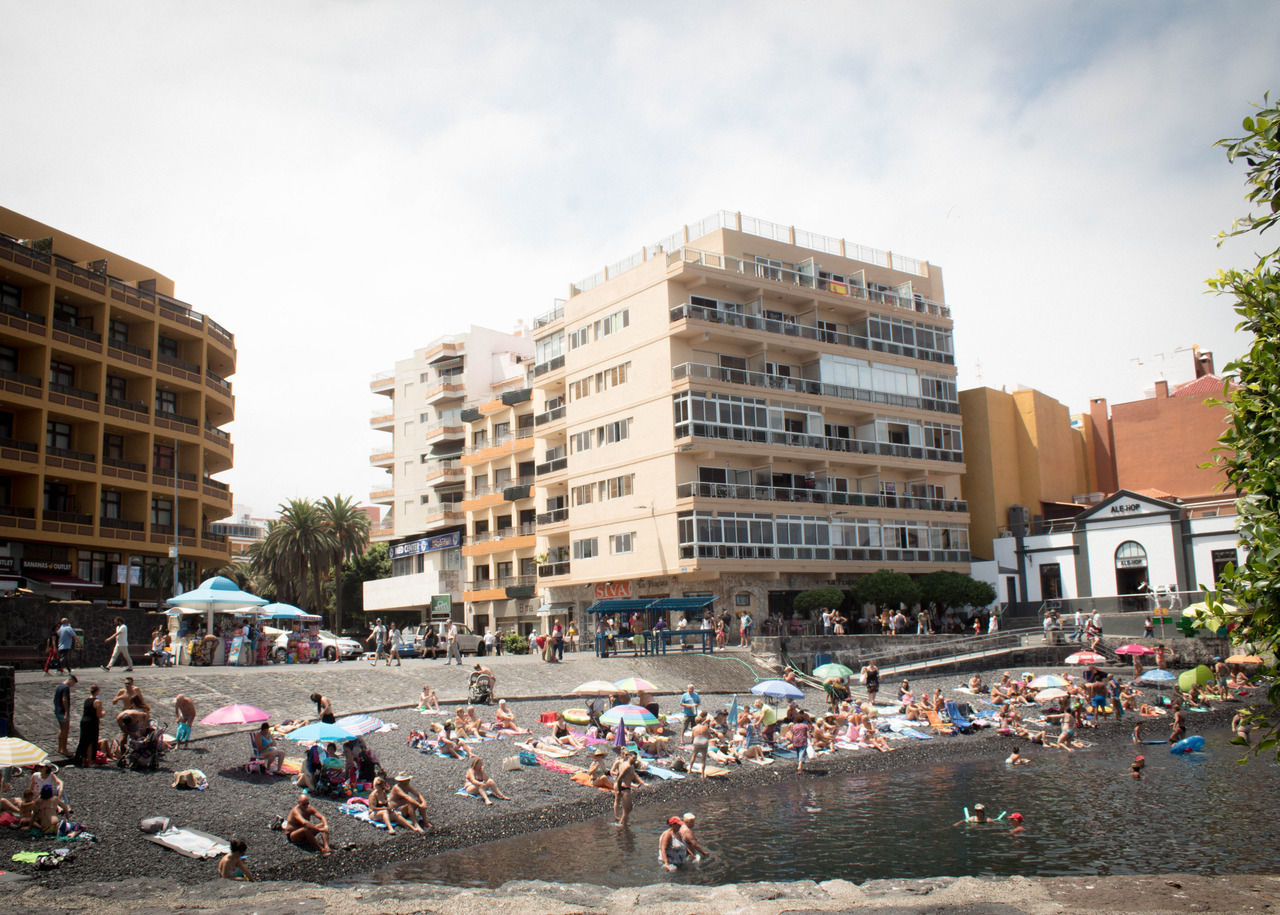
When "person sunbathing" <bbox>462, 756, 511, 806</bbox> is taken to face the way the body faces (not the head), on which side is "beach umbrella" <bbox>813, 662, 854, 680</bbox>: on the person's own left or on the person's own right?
on the person's own left

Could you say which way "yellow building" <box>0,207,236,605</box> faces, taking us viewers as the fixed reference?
facing the viewer and to the right of the viewer

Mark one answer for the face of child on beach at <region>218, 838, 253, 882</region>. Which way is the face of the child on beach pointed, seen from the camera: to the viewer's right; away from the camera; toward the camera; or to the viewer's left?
away from the camera

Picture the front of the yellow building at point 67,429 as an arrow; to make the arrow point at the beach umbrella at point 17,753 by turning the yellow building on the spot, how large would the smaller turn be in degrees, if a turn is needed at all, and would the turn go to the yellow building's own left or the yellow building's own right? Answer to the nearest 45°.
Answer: approximately 45° to the yellow building's own right

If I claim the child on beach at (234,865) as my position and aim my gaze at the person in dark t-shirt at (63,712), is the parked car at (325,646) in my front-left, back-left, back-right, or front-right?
front-right

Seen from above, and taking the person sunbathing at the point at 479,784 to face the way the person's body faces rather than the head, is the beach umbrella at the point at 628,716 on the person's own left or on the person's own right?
on the person's own left

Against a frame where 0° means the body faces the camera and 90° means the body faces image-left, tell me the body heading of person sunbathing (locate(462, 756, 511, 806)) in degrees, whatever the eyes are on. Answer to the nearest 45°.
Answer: approximately 315°

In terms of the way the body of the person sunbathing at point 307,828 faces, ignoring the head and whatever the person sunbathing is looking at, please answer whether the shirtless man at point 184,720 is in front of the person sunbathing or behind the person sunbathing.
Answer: behind

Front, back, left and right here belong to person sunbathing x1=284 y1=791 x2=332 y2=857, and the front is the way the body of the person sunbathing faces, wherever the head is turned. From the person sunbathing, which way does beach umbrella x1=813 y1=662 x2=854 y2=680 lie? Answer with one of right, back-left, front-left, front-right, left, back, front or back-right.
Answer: left

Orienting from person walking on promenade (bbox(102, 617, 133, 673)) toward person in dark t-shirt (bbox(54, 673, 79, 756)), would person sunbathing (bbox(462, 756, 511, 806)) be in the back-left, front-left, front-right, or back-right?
front-left

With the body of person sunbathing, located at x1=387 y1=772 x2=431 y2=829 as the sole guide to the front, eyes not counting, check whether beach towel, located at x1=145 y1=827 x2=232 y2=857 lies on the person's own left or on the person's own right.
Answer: on the person's own right

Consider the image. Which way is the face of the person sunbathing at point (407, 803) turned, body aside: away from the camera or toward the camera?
toward the camera

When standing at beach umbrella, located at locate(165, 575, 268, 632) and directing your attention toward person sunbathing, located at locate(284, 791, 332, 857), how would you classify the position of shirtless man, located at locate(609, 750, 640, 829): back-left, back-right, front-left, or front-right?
front-left
